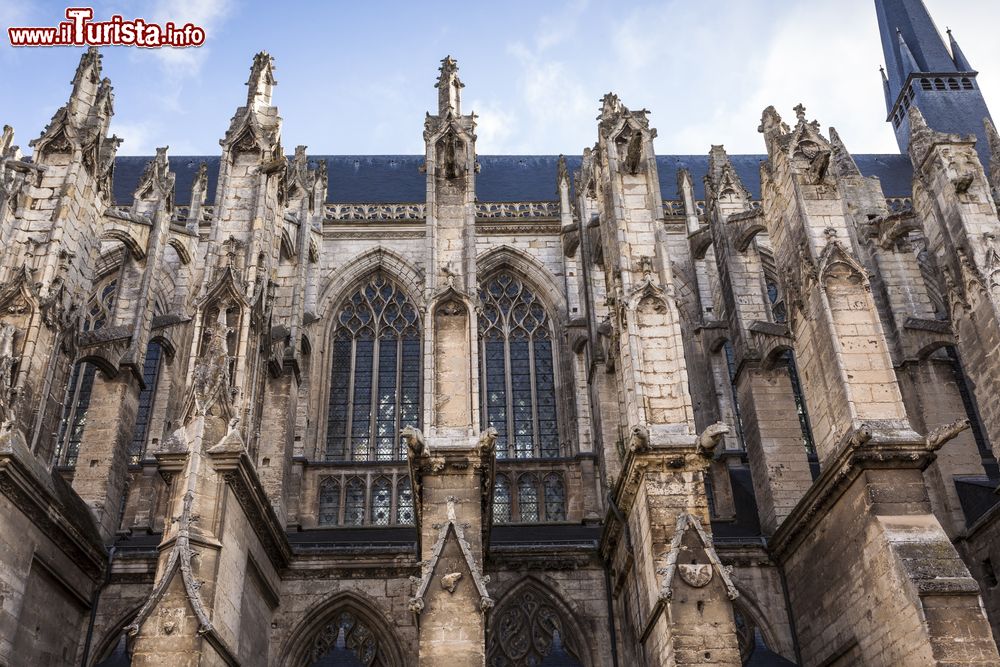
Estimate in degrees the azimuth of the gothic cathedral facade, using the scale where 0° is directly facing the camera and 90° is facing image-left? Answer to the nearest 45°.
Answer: approximately 0°
